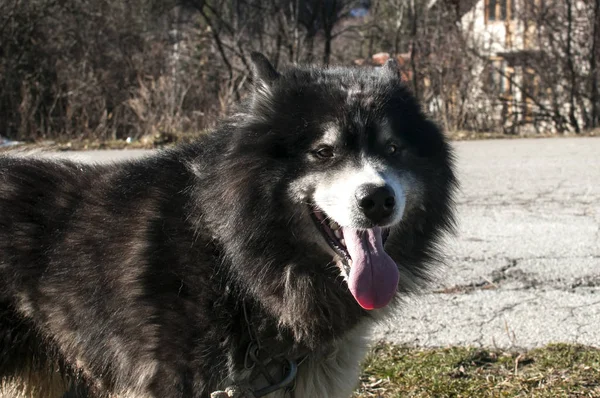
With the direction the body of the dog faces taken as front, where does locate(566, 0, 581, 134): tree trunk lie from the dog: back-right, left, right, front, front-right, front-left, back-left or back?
left

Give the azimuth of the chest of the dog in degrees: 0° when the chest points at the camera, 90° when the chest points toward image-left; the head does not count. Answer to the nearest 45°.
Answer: approximately 315°

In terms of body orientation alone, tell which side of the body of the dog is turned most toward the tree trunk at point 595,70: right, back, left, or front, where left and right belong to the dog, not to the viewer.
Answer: left

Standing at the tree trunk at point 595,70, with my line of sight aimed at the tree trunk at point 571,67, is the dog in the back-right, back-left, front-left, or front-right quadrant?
front-left
